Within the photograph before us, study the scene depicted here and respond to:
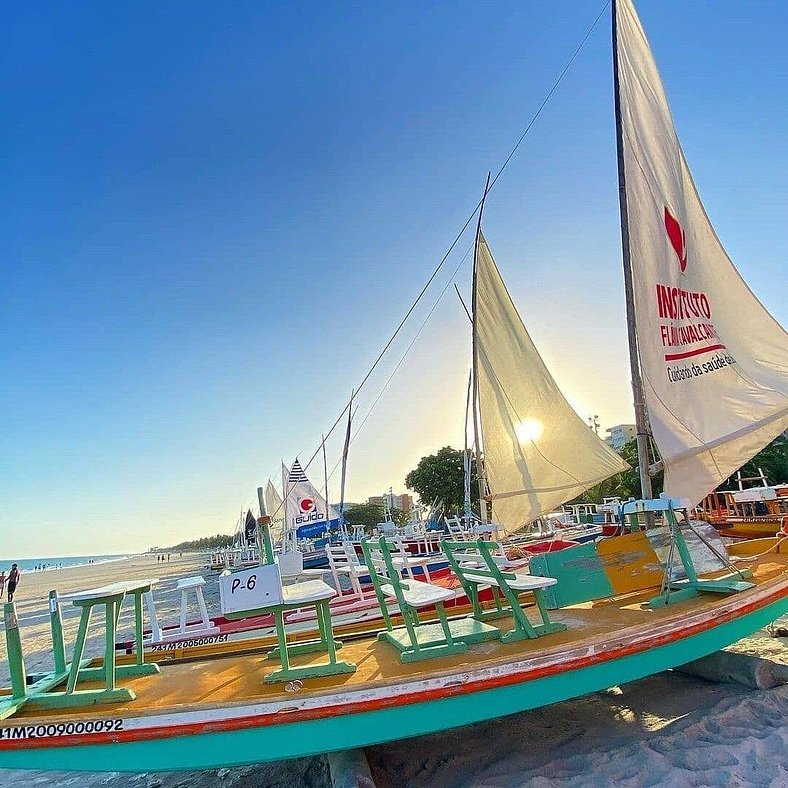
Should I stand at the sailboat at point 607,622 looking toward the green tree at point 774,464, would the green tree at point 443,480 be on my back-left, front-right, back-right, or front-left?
front-left

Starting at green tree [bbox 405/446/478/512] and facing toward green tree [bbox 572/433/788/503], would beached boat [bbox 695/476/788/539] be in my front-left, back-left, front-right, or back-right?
front-right

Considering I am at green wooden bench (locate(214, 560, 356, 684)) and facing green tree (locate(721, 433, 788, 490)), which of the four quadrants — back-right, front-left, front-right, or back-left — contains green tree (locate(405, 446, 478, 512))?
front-left

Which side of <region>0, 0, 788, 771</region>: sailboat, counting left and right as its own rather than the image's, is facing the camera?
right

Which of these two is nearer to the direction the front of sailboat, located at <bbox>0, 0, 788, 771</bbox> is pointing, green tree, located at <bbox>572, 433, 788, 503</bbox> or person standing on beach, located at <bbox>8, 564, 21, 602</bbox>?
the green tree

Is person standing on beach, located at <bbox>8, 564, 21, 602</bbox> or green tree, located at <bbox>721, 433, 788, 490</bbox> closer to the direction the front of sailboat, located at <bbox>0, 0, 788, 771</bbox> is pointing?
the green tree

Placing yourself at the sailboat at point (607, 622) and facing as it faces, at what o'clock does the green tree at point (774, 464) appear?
The green tree is roughly at 10 o'clock from the sailboat.

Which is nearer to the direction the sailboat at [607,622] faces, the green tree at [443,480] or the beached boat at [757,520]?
the beached boat
